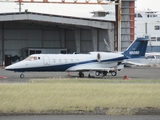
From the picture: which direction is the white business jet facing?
to the viewer's left
